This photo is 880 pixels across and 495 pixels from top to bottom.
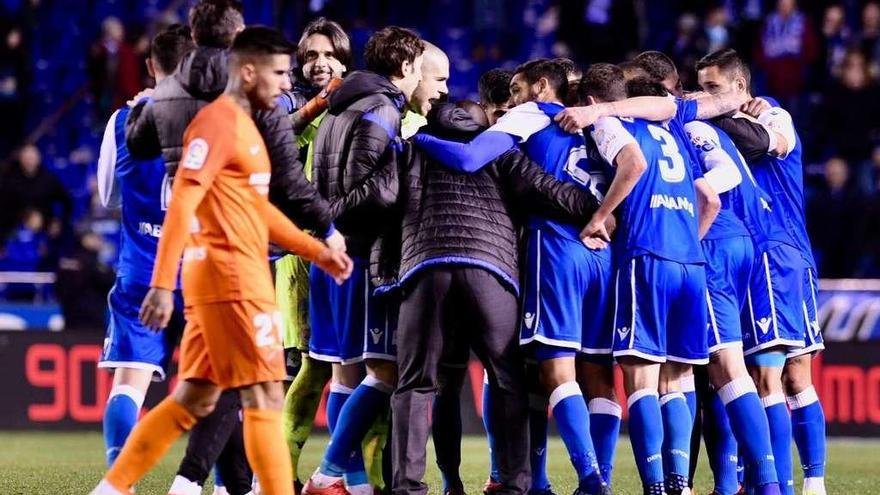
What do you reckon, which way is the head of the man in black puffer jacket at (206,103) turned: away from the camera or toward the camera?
away from the camera

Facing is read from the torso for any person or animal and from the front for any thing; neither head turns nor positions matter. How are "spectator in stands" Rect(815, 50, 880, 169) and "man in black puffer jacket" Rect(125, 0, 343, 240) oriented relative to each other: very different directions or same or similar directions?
very different directions

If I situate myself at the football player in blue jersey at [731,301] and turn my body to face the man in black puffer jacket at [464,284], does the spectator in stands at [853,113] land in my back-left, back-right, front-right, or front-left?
back-right

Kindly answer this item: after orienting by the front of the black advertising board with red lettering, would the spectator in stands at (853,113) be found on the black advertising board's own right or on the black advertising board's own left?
on the black advertising board's own left

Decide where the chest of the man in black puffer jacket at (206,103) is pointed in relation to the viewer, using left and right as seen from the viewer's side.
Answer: facing away from the viewer and to the right of the viewer

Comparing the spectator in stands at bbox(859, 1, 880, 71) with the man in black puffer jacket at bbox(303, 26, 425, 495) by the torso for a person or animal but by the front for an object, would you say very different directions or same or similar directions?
very different directions
